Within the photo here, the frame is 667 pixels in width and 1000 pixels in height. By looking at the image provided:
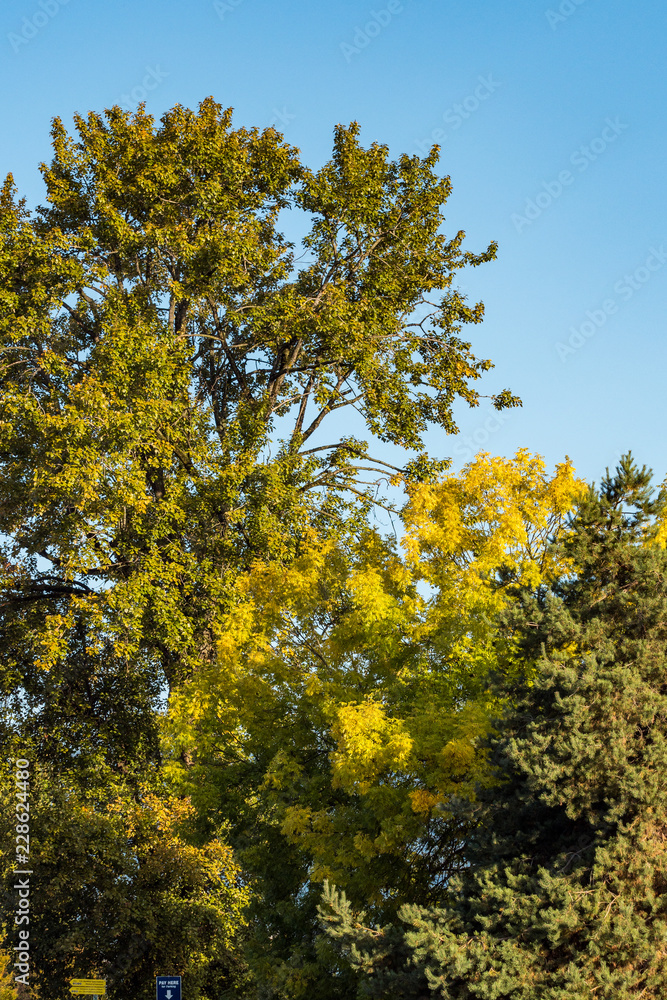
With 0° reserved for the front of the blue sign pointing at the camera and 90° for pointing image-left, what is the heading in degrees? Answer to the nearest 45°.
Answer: approximately 0°

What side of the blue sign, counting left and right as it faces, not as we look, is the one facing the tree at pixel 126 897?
back
